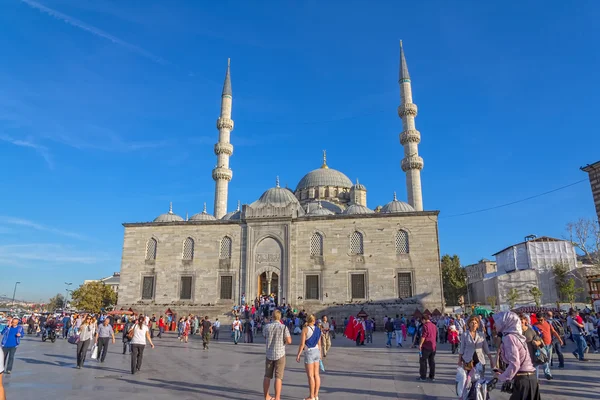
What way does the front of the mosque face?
toward the camera

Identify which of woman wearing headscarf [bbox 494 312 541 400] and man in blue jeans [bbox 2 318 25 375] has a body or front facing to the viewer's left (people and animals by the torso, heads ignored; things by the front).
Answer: the woman wearing headscarf

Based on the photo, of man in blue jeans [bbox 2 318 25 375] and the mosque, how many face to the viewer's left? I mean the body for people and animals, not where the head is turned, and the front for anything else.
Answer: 0

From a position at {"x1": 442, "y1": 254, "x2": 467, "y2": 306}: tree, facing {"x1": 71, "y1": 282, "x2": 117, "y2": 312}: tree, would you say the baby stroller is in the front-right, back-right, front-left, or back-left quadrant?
front-left

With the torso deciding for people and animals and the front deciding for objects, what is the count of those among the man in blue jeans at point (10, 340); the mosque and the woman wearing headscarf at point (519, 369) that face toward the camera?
2

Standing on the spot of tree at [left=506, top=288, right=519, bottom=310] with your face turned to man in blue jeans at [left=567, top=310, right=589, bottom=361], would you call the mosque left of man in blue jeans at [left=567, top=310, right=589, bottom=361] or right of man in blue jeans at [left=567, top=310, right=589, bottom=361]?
right

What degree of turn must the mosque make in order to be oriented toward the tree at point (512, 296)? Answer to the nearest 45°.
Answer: approximately 135° to its left

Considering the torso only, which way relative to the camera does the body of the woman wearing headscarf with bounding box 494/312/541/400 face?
to the viewer's left

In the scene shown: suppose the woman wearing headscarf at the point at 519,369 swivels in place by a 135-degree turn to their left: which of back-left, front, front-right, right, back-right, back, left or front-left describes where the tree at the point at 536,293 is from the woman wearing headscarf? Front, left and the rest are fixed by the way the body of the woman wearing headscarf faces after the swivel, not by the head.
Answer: back-left

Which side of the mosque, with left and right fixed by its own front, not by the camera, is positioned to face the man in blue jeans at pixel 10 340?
front

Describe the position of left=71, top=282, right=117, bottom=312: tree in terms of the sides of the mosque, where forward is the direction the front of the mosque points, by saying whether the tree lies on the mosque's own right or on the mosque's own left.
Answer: on the mosque's own right

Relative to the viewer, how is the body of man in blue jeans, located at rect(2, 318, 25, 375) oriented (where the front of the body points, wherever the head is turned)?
toward the camera

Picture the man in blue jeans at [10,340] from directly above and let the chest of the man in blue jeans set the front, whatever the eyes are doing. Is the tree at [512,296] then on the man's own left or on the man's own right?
on the man's own left
